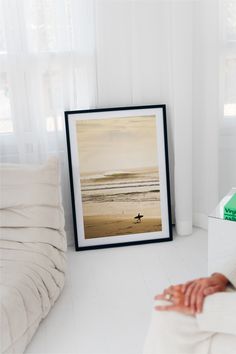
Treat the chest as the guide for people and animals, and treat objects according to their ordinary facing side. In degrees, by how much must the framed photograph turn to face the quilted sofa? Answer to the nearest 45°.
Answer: approximately 45° to its right

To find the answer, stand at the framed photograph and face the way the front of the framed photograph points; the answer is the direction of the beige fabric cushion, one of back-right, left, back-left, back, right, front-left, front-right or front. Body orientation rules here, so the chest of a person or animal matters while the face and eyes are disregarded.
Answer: front-right

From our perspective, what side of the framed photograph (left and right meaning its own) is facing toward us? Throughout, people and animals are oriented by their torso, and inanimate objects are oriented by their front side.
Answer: front
